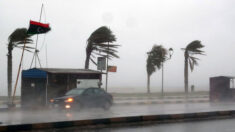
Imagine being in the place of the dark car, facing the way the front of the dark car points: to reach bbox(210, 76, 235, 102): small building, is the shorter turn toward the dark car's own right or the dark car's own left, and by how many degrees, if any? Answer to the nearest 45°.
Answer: approximately 180°

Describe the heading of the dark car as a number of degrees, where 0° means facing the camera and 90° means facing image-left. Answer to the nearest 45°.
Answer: approximately 45°

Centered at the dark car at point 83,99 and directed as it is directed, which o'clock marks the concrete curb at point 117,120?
The concrete curb is roughly at 10 o'clock from the dark car.

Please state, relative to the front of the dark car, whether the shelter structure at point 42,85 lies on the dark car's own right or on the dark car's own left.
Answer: on the dark car's own right

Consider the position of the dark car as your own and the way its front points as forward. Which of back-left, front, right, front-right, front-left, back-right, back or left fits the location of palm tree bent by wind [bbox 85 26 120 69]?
back-right

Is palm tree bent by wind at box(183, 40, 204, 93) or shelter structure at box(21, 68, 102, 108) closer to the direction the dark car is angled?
the shelter structure

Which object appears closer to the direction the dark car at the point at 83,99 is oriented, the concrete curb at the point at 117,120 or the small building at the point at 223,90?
the concrete curb

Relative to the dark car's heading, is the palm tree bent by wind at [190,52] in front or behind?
behind

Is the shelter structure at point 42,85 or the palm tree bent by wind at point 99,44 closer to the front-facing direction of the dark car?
the shelter structure
